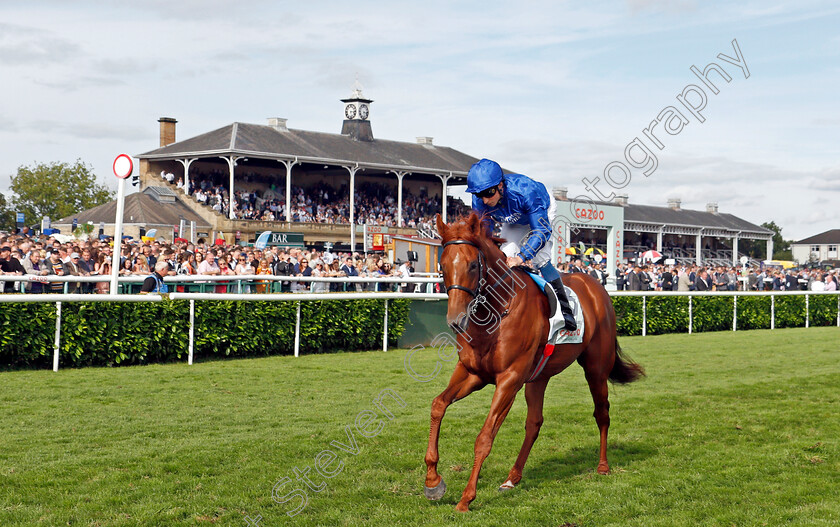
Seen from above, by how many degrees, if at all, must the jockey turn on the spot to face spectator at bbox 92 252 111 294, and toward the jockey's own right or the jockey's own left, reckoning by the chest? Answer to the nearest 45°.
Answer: approximately 90° to the jockey's own right

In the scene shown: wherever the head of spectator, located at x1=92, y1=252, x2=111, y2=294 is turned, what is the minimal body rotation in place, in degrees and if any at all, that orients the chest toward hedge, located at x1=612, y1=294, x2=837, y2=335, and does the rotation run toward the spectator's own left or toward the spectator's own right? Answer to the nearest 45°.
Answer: approximately 45° to the spectator's own left

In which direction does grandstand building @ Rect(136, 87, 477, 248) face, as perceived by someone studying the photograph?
facing the viewer and to the right of the viewer

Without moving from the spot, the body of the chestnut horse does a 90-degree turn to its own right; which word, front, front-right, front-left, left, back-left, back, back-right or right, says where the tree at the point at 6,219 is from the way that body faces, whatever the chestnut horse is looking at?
front

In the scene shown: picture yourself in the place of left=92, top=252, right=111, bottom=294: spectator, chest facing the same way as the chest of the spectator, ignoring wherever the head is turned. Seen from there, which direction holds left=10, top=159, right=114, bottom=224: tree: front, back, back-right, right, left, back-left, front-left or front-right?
back-left

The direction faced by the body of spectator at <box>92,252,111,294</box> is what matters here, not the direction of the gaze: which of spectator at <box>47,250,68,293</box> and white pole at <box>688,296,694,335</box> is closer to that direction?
the white pole

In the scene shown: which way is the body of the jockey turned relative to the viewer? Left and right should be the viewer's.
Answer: facing the viewer and to the left of the viewer

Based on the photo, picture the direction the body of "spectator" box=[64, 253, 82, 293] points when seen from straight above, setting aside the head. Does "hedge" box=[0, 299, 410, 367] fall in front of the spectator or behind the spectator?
in front

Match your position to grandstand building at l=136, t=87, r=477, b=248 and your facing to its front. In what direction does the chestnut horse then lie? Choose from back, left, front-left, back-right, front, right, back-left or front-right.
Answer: front-right

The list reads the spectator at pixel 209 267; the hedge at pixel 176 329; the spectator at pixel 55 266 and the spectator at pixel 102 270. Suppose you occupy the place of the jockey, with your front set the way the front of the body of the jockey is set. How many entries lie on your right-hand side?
4

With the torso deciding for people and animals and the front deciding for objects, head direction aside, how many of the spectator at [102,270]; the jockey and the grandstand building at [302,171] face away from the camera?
0
